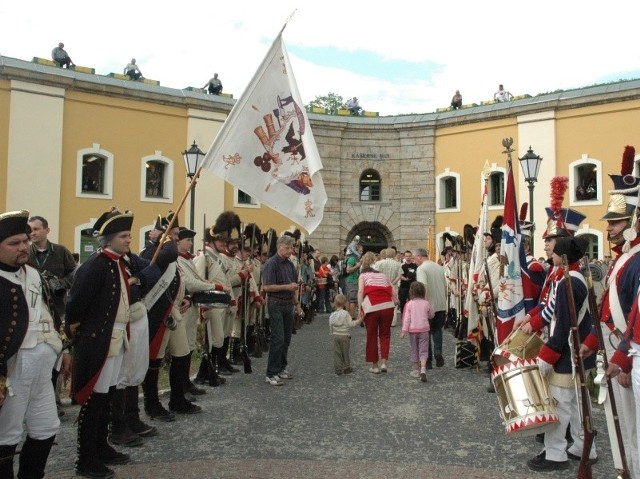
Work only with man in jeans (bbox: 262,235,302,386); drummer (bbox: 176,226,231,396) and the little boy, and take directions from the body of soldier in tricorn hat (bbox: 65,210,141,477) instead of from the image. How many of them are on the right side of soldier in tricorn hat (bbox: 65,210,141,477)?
0

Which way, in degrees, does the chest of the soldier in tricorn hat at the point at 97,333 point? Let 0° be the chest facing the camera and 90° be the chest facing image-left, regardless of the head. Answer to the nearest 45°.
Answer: approximately 270°

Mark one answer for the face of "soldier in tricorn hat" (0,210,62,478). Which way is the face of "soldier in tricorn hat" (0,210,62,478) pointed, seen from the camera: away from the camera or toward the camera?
toward the camera

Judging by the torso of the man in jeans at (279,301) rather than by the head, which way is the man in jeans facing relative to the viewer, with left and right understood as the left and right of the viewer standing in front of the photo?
facing the viewer and to the right of the viewer

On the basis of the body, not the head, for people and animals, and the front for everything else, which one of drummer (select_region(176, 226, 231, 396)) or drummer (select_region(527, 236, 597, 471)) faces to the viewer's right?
drummer (select_region(176, 226, 231, 396))

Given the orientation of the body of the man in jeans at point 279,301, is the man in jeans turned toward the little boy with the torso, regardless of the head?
no

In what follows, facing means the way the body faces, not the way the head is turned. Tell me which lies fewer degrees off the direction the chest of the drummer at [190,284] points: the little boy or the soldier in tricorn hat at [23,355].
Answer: the little boy

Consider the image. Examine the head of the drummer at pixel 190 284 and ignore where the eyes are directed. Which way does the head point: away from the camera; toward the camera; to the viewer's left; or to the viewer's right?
to the viewer's right

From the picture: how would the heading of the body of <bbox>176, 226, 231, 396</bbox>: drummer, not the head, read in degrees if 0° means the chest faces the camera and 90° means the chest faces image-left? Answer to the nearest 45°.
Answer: approximately 270°

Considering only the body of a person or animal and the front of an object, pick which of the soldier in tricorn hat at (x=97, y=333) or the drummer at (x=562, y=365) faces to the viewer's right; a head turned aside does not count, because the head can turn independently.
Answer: the soldier in tricorn hat

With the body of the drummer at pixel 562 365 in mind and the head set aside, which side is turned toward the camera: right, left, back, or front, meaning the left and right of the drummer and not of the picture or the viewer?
left

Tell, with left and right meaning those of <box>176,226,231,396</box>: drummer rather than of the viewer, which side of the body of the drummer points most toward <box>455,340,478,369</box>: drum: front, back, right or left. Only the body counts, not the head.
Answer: front

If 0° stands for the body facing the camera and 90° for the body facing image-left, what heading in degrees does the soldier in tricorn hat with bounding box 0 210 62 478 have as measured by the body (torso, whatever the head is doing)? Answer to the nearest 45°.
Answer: approximately 315°

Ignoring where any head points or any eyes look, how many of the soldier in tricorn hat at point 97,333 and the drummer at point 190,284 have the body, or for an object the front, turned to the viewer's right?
2

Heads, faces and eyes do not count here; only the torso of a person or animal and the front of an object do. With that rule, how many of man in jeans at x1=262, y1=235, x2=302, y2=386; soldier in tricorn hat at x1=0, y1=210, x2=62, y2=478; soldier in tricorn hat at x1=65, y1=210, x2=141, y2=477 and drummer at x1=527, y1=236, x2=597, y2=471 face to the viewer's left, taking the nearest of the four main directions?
1

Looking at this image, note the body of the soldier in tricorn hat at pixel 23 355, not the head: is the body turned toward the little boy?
no

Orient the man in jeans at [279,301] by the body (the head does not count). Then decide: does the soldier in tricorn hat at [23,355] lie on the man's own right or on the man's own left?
on the man's own right

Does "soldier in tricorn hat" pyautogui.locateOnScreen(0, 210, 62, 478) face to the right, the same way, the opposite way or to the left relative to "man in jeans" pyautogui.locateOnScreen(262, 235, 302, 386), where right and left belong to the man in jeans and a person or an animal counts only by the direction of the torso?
the same way
